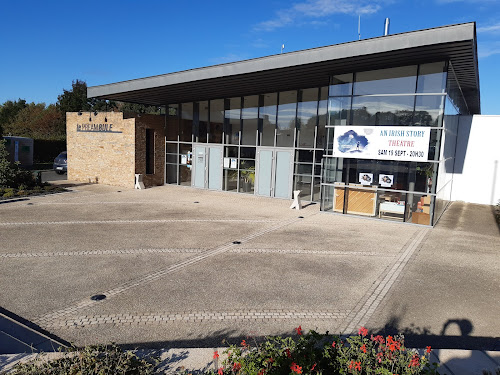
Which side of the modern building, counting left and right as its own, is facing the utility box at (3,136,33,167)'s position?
right

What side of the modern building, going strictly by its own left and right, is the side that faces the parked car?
right

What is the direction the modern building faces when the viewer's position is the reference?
facing the viewer and to the left of the viewer

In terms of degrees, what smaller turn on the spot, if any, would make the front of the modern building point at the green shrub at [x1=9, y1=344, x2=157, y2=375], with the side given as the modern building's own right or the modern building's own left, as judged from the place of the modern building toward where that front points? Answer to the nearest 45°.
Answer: approximately 45° to the modern building's own left

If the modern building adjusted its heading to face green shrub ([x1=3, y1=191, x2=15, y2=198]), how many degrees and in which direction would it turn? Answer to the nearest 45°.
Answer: approximately 45° to its right

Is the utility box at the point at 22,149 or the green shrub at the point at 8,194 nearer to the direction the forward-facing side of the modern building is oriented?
the green shrub

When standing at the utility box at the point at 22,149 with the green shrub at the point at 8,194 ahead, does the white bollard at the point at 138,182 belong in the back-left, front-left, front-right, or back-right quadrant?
front-left
